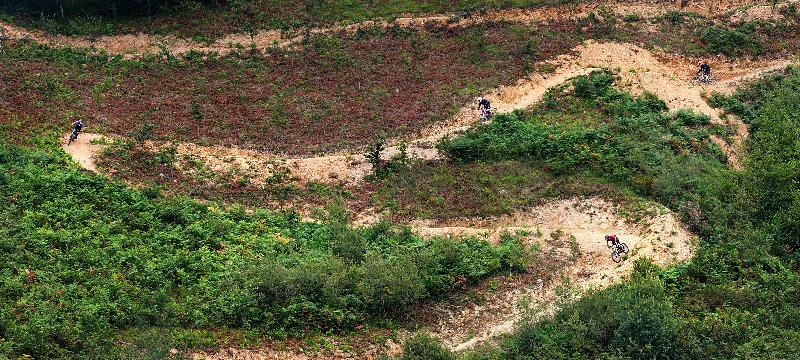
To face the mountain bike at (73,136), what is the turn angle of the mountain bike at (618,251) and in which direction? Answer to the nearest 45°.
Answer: approximately 45° to its right

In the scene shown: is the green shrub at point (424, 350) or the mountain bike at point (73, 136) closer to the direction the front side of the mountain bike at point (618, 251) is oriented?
the green shrub

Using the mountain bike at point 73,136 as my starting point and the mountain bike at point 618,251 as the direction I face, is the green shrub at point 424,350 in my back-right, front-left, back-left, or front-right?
front-right

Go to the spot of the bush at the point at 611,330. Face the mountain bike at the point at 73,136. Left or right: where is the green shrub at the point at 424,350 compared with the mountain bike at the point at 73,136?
left

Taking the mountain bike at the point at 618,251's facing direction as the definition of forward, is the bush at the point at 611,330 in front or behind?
in front

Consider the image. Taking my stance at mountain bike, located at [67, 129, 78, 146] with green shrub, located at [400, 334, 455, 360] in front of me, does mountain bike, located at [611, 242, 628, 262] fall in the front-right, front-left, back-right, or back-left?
front-left

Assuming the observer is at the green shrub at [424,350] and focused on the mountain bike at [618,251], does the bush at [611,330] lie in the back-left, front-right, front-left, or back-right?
front-right

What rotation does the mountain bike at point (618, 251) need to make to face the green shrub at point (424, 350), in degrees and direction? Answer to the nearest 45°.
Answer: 0° — it already faces it
